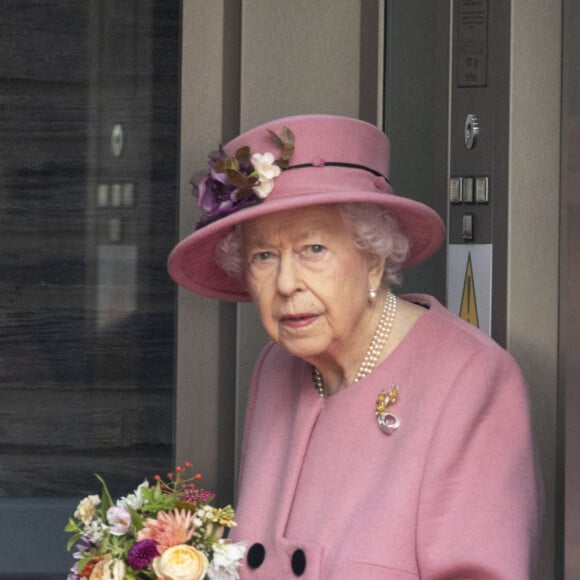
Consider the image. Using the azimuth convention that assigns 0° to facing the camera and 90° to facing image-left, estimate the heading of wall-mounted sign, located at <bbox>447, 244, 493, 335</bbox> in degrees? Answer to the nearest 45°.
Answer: approximately 0°

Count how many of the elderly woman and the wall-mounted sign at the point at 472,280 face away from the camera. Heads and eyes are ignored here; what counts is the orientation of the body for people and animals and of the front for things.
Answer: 0

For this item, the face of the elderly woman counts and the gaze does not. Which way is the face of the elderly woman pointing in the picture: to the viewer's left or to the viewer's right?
to the viewer's left
